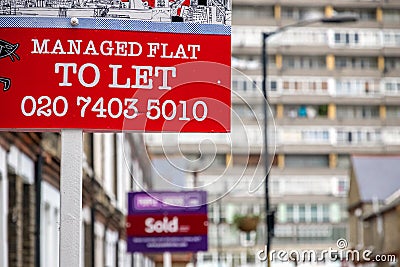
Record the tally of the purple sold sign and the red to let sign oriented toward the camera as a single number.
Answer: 2

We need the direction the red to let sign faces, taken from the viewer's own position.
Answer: facing the viewer

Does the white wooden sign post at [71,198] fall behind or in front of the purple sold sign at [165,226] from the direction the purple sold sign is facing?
in front

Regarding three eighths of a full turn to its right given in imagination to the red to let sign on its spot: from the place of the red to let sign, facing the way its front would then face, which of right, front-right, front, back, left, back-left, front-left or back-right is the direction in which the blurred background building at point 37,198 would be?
front-right

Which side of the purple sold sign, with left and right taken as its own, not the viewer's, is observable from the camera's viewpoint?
front

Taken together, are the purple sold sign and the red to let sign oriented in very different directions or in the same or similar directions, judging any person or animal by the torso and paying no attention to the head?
same or similar directions

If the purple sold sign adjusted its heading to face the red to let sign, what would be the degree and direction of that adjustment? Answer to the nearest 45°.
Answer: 0° — it already faces it

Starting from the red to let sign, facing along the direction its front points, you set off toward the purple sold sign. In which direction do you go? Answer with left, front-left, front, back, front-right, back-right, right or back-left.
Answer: back
